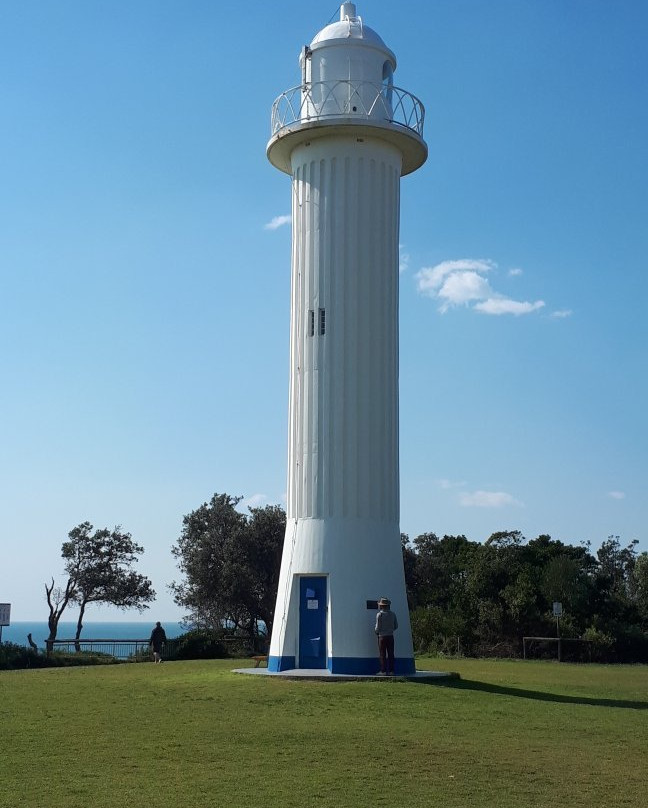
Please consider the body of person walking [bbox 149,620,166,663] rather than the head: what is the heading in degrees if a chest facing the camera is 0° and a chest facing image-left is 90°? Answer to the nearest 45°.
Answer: approximately 180°

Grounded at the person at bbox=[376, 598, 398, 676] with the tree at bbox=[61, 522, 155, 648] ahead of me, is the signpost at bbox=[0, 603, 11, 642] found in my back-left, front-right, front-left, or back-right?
front-left

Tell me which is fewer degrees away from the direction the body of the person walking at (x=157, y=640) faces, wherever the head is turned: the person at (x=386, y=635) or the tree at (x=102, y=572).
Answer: the tree

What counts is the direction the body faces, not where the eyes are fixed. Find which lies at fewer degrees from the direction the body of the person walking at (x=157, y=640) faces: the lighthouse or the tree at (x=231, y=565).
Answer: the tree

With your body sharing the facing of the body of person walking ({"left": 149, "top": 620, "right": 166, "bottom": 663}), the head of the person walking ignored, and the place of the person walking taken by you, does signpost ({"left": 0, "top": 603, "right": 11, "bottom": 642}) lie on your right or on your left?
on your left

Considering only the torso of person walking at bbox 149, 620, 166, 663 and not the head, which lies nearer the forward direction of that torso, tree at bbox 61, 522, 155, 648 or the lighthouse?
the tree

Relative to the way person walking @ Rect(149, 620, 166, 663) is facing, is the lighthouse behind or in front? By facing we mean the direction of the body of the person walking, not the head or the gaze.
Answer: behind

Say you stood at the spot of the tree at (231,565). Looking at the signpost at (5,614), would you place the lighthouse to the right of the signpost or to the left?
left
